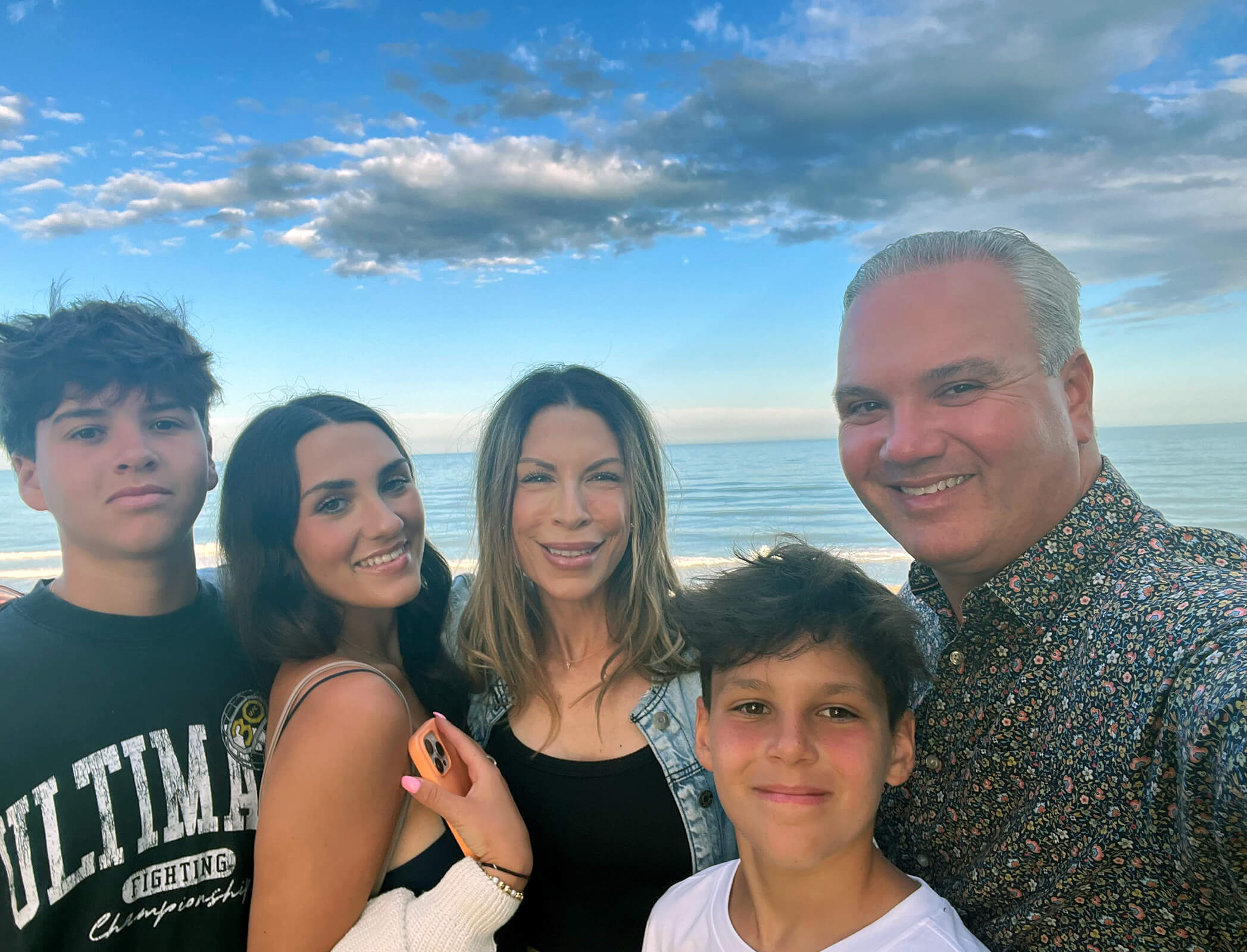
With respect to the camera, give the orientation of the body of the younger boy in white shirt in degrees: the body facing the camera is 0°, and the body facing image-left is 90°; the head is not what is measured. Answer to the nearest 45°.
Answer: approximately 0°

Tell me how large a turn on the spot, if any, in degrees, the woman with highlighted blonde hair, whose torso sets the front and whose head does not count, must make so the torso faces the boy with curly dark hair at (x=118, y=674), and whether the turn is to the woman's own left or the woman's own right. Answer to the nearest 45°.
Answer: approximately 90° to the woman's own right

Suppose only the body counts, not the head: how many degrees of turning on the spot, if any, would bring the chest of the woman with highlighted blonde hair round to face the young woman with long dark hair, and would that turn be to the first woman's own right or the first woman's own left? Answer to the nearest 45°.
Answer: approximately 45° to the first woman's own right

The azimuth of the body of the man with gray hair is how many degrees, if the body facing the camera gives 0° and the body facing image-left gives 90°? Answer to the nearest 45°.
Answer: approximately 45°

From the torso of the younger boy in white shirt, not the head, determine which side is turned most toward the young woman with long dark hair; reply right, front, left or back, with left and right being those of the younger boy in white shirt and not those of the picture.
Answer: right
